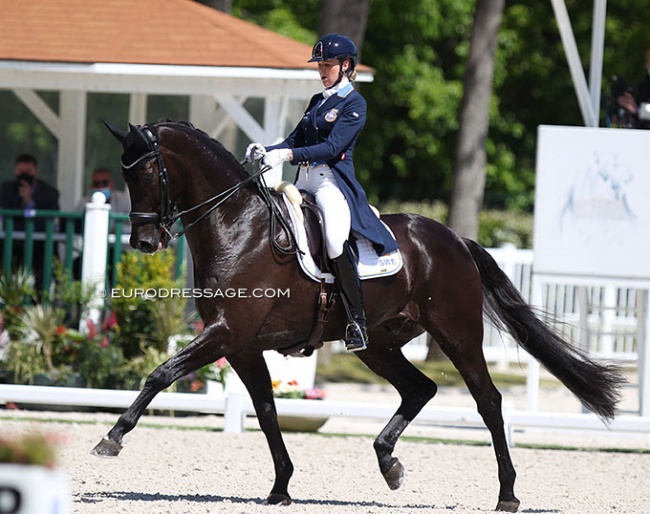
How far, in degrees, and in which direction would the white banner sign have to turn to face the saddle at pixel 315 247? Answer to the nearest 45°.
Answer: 0° — it already faces it

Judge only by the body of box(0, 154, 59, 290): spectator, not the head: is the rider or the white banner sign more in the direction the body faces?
the rider

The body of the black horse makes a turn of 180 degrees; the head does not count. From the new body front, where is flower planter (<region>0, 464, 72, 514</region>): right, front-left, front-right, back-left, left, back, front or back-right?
right

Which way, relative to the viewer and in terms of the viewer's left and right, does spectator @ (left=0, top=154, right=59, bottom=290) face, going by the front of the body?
facing the viewer

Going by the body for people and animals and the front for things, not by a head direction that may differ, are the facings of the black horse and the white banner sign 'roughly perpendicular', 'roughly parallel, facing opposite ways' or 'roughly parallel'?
roughly perpendicular

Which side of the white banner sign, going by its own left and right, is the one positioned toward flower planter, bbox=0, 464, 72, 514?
front

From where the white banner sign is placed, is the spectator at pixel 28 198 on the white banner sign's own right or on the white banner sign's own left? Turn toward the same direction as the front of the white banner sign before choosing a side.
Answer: on the white banner sign's own right

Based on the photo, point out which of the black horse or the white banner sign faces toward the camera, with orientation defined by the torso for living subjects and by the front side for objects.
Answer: the white banner sign

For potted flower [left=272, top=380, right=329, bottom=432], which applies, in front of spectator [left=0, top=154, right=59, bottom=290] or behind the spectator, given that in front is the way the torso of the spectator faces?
in front

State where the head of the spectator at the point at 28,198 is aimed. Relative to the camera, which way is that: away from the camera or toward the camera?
toward the camera

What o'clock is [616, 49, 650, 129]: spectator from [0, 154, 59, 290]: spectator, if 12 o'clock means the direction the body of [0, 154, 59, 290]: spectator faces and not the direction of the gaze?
[616, 49, 650, 129]: spectator is roughly at 10 o'clock from [0, 154, 59, 290]: spectator.

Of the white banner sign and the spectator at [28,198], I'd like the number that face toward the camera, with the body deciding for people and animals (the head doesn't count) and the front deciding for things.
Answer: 2

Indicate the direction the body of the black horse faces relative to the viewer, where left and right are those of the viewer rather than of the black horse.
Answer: facing to the left of the viewer

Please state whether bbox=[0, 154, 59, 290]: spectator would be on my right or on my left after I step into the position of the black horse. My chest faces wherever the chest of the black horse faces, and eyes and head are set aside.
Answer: on my right

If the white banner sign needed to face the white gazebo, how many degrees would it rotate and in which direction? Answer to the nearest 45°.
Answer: approximately 90° to its right

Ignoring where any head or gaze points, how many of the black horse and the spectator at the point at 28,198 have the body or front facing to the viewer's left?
1

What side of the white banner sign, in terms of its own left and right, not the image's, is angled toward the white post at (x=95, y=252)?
right

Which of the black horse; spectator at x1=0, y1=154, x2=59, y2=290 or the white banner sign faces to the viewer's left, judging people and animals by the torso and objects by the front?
the black horse

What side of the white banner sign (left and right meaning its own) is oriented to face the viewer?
front
